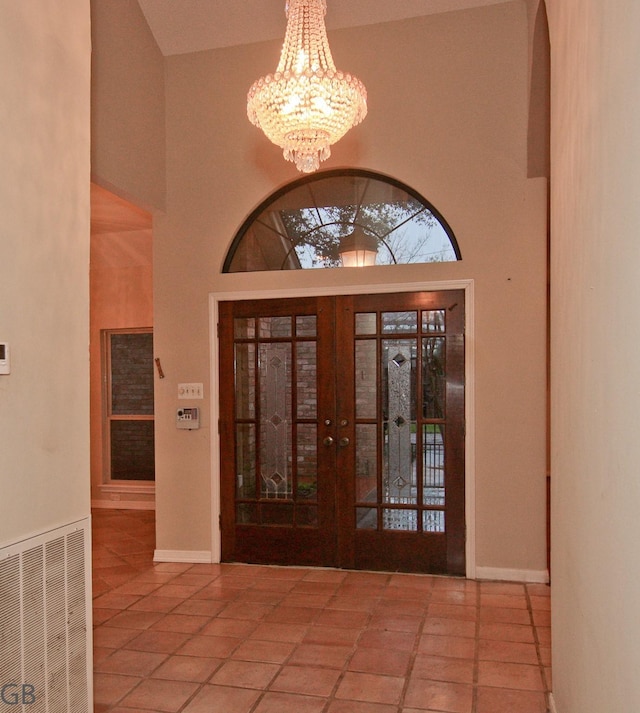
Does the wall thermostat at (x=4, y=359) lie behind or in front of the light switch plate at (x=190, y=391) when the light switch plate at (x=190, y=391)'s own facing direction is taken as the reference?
in front

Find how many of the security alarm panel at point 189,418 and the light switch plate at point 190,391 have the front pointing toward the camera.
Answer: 2

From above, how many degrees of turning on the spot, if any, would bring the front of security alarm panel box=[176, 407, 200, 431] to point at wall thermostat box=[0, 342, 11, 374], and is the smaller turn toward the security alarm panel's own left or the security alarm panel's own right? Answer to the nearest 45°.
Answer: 0° — it already faces it

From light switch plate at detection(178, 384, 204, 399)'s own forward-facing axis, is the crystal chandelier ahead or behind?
ahead

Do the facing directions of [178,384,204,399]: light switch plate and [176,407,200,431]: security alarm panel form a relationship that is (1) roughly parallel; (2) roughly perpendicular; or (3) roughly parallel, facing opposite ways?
roughly parallel

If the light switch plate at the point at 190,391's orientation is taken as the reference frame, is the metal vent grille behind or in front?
in front

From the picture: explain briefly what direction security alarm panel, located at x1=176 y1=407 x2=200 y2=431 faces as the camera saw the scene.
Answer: facing the viewer

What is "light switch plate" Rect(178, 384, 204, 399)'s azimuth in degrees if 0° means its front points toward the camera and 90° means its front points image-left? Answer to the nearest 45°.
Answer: approximately 0°
